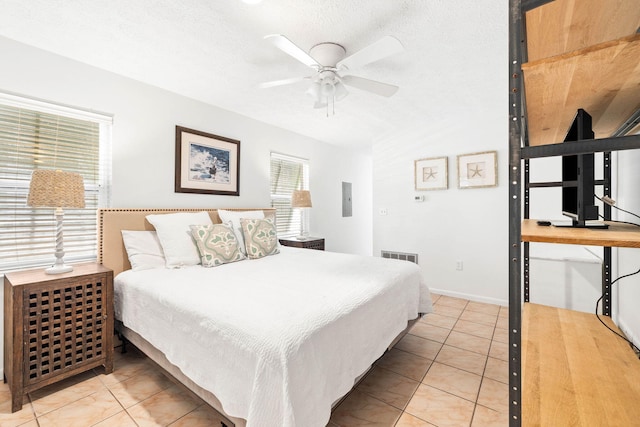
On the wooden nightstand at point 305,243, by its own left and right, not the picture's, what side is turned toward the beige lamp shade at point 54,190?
right

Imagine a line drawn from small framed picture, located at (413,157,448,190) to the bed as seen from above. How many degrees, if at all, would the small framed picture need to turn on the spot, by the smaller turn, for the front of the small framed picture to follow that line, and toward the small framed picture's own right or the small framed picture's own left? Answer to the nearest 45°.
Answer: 0° — it already faces it

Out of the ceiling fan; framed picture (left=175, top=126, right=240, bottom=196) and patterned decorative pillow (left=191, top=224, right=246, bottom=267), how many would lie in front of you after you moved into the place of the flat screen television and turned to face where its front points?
3

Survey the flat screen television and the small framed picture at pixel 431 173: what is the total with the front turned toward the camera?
1

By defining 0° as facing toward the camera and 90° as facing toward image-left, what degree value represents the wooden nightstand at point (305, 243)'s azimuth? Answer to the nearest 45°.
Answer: approximately 315°

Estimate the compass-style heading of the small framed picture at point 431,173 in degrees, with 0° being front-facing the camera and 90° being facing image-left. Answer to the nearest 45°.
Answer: approximately 0°

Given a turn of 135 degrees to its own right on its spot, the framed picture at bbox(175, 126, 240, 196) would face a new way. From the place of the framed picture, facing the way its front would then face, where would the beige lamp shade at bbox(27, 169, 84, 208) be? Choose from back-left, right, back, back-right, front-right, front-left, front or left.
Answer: front-left

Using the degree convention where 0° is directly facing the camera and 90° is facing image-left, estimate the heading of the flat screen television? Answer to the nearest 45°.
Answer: approximately 90°

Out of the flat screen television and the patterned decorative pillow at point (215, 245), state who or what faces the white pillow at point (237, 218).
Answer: the flat screen television

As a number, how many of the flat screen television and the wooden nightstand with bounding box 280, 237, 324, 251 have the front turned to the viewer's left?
1

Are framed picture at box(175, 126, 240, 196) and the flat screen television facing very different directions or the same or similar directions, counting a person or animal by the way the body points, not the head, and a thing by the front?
very different directions
